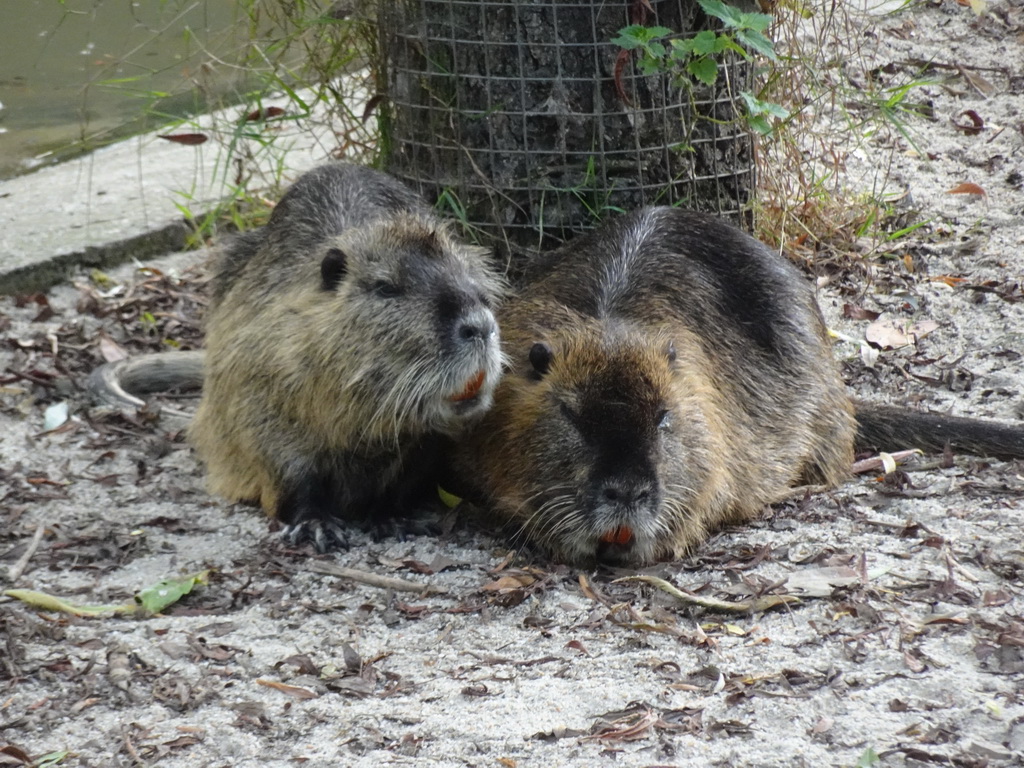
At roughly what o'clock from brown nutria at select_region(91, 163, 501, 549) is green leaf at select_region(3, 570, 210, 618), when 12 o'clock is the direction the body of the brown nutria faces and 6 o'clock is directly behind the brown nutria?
The green leaf is roughly at 3 o'clock from the brown nutria.

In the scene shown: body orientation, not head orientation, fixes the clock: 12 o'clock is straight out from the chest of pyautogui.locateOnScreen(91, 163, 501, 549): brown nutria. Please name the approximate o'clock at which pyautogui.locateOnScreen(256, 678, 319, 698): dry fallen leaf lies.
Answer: The dry fallen leaf is roughly at 2 o'clock from the brown nutria.

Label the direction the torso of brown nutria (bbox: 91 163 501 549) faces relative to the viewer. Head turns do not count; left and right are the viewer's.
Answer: facing the viewer and to the right of the viewer

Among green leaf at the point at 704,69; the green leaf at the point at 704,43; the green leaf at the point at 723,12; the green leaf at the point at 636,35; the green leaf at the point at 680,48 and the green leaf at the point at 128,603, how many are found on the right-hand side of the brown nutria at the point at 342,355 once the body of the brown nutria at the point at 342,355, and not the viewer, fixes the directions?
1

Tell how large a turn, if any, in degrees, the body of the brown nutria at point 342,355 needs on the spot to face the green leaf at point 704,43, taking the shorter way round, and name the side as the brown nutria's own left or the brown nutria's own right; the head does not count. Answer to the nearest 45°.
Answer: approximately 45° to the brown nutria's own left

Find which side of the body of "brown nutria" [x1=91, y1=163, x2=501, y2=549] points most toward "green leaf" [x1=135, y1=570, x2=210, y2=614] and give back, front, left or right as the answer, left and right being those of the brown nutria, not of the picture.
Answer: right

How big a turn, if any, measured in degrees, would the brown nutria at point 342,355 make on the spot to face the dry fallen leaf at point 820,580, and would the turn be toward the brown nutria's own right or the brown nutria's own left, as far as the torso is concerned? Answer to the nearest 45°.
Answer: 0° — it already faces it

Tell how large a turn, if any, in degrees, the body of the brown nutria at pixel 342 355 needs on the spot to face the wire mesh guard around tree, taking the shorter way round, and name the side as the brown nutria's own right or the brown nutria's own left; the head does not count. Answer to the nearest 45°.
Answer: approximately 90° to the brown nutria's own left

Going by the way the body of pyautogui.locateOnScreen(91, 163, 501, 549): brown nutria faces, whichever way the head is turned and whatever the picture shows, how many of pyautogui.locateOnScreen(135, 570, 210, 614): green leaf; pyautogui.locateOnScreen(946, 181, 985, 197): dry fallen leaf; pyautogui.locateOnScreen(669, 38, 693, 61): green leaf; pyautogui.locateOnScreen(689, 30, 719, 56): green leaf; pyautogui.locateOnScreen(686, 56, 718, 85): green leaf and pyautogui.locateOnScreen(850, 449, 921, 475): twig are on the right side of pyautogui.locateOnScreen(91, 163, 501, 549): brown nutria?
1

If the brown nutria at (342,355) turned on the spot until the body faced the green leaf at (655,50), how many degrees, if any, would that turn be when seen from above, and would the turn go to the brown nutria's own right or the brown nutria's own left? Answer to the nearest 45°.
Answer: approximately 45° to the brown nutria's own left

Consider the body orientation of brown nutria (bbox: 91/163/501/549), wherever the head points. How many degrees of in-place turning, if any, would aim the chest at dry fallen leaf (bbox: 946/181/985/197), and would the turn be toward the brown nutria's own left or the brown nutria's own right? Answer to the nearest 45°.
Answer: approximately 90° to the brown nutria's own left
